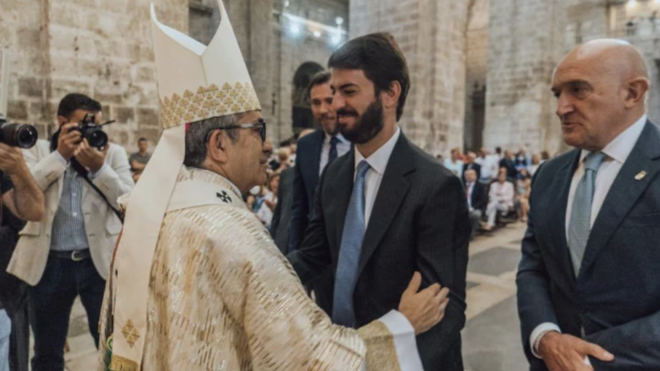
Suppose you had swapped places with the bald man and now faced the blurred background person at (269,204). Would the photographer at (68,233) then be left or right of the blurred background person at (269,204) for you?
left

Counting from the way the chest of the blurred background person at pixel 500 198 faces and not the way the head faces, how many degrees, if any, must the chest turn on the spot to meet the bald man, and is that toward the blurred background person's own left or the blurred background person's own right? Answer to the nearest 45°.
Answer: approximately 45° to the blurred background person's own left

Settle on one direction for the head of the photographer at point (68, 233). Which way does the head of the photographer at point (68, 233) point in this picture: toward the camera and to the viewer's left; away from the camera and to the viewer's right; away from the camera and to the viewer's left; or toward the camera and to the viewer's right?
toward the camera and to the viewer's right

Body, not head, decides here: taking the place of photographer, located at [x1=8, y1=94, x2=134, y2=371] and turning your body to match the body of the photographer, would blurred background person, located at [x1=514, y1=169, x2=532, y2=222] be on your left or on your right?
on your left

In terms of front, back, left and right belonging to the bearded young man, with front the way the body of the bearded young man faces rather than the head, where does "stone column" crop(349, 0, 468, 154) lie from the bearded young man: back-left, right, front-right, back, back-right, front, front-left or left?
back-right

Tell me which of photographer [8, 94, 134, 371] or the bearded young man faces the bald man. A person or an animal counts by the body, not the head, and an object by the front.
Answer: the photographer

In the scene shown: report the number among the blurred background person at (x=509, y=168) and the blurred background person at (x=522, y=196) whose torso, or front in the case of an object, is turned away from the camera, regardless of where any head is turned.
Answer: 0

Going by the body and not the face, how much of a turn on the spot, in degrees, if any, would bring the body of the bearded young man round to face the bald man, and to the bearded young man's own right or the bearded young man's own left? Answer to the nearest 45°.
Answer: approximately 135° to the bearded young man's own left

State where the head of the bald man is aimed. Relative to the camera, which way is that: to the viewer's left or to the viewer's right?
to the viewer's left
